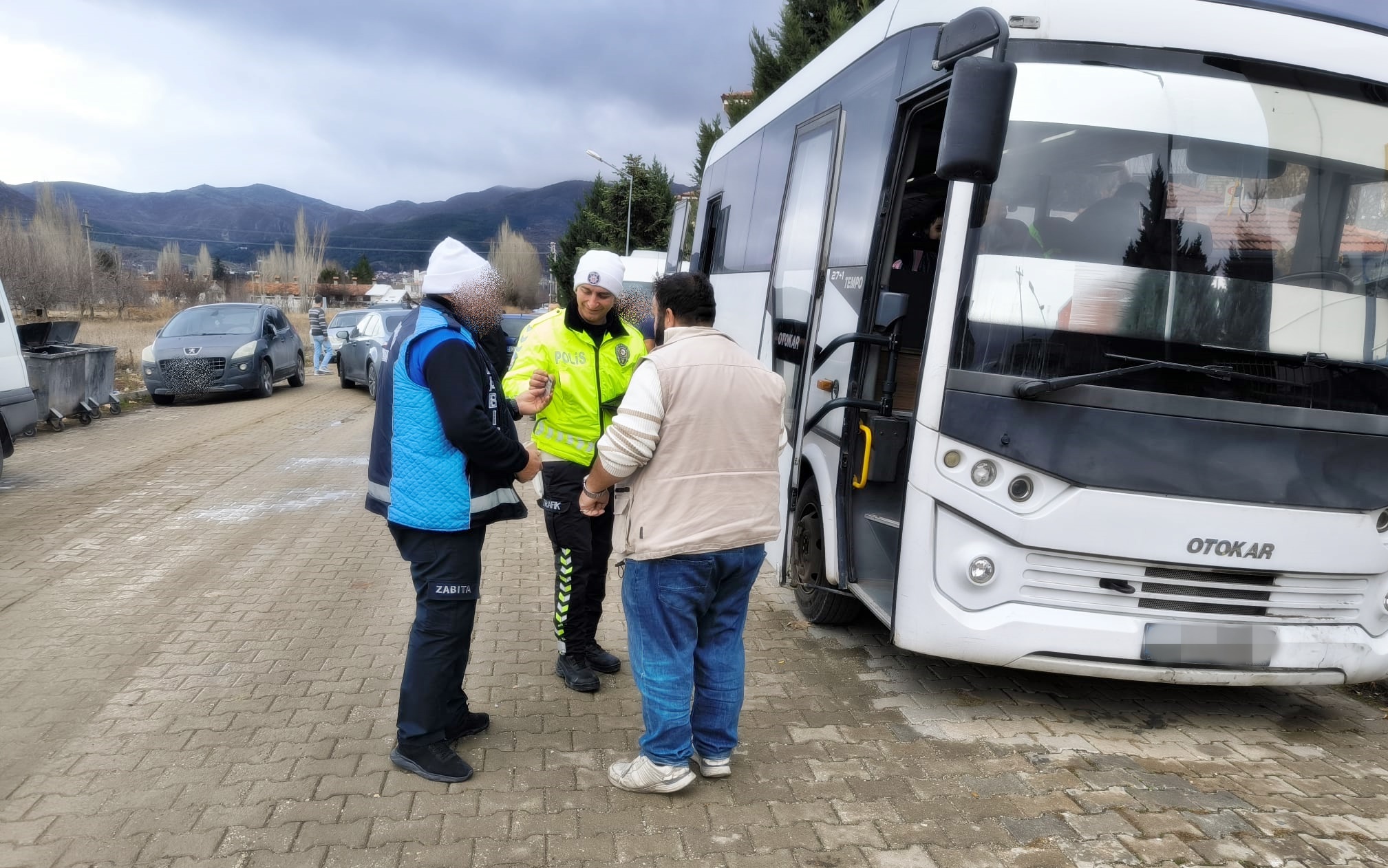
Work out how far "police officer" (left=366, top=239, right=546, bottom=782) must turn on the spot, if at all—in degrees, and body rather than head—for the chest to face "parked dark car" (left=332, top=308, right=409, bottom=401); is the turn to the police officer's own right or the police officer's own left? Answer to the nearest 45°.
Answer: approximately 90° to the police officer's own left

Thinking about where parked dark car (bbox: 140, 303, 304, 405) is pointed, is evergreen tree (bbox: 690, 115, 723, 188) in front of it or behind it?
behind

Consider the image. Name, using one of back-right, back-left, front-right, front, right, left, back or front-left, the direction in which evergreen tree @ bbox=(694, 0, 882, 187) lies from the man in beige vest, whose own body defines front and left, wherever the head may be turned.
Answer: front-right

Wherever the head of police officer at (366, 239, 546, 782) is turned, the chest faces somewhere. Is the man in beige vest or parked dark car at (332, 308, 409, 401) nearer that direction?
the man in beige vest

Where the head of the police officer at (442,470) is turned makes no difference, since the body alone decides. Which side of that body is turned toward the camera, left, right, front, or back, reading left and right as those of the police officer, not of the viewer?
right

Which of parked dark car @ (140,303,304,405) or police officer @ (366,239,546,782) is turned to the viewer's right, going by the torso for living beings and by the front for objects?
the police officer

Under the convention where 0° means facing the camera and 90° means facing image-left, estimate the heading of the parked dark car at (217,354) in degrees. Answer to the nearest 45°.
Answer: approximately 45°

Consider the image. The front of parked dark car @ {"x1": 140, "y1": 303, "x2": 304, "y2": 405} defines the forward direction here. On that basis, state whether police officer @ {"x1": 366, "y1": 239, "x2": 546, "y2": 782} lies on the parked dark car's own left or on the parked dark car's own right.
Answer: on the parked dark car's own left

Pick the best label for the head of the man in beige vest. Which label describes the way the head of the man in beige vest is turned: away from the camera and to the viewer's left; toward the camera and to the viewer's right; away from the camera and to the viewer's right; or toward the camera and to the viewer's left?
away from the camera and to the viewer's left

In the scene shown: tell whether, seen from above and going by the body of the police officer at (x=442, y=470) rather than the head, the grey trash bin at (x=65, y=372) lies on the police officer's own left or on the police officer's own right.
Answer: on the police officer's own left

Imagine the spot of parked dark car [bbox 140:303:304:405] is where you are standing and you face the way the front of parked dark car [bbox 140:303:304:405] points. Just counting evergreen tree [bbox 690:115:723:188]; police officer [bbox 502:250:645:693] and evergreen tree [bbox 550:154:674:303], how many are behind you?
2

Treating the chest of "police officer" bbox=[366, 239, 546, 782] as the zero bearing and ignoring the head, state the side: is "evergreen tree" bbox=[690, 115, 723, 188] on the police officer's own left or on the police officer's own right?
on the police officer's own left

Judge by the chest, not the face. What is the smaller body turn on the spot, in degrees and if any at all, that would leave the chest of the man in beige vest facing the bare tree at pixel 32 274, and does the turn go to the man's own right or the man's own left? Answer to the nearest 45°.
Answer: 0° — they already face it

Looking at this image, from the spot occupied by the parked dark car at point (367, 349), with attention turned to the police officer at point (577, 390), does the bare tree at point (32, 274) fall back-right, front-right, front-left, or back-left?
back-right

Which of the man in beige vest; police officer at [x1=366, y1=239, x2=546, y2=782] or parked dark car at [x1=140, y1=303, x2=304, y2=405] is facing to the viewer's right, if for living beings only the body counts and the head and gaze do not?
the police officer

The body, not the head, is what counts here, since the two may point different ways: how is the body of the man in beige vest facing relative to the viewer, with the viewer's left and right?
facing away from the viewer and to the left of the viewer
